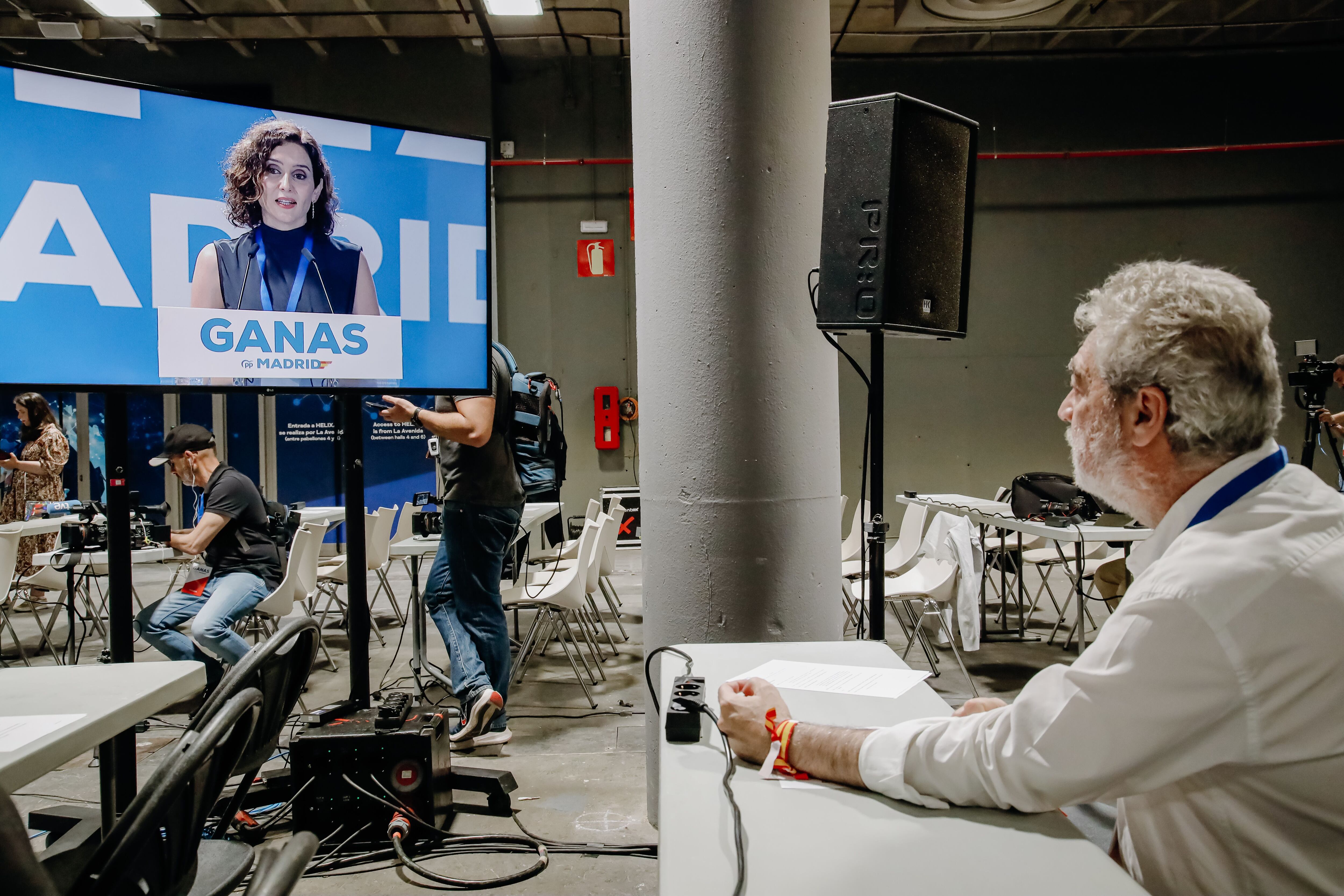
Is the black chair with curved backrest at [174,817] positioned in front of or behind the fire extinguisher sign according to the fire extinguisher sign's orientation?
in front

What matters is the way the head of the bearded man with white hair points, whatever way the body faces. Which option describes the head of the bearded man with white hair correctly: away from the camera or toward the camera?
away from the camera

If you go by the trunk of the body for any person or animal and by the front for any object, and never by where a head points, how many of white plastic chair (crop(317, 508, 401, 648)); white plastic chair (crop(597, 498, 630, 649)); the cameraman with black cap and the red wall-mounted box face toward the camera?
1

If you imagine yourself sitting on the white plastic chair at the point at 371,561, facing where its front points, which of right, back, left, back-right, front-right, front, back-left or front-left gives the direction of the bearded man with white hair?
left

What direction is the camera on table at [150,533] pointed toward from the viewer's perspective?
to the viewer's left

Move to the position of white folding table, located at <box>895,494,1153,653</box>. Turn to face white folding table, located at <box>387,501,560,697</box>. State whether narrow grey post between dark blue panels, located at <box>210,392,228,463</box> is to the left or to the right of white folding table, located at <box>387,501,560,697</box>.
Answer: right

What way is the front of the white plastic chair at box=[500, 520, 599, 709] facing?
to the viewer's left

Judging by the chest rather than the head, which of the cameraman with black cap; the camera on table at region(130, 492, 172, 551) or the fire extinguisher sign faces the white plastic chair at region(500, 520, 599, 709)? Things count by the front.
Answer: the fire extinguisher sign

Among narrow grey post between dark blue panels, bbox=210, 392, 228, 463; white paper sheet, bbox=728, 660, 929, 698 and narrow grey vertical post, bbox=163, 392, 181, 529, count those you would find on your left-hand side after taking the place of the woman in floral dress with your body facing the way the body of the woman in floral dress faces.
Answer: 1

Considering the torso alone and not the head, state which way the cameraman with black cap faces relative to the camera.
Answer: to the viewer's left

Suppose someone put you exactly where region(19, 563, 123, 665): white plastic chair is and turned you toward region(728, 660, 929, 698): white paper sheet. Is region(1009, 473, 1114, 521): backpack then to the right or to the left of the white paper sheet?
left

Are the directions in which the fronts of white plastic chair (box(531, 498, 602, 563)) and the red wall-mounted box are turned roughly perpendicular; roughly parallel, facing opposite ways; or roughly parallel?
roughly perpendicular

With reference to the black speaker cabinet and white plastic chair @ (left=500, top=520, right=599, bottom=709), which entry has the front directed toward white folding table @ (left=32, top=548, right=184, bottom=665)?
the white plastic chair

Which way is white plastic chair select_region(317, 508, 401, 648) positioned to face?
to the viewer's left

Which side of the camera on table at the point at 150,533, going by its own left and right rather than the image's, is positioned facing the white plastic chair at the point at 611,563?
back

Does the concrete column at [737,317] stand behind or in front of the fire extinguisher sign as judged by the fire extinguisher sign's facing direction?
in front
